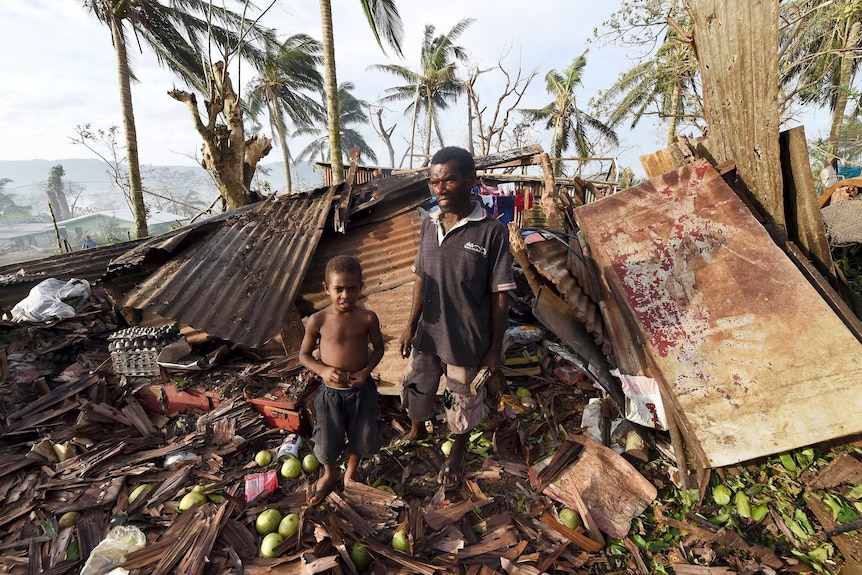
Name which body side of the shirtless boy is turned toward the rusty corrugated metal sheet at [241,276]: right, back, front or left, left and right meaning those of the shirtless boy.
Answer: back

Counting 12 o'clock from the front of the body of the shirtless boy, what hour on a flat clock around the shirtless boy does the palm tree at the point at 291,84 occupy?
The palm tree is roughly at 6 o'clock from the shirtless boy.

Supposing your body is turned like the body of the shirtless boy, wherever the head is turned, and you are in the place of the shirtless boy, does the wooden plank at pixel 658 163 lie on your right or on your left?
on your left

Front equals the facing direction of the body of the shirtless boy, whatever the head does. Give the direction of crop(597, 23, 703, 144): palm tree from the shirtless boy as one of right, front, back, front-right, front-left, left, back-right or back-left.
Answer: back-left

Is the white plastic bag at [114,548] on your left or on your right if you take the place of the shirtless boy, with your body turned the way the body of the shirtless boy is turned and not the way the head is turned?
on your right

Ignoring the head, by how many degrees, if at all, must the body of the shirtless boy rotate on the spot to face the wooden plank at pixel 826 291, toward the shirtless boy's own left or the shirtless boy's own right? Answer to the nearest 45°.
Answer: approximately 90° to the shirtless boy's own left

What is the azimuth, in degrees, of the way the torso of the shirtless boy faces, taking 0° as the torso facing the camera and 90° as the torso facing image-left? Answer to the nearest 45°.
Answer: approximately 0°

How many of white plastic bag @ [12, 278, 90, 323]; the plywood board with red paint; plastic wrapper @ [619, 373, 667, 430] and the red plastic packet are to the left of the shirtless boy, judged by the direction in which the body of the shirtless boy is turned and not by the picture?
2

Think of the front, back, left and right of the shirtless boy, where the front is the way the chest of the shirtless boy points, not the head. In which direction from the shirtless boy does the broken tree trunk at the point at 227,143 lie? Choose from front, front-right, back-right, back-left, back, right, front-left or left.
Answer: back

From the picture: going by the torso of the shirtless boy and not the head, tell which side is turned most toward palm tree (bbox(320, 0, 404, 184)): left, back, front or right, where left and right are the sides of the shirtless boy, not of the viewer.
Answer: back
